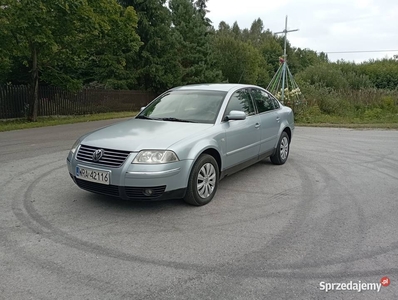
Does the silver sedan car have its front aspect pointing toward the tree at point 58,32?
no

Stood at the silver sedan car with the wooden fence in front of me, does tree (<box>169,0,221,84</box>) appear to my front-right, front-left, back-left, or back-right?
front-right

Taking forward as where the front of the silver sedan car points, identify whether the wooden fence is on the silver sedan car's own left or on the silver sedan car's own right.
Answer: on the silver sedan car's own right

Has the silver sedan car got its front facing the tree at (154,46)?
no

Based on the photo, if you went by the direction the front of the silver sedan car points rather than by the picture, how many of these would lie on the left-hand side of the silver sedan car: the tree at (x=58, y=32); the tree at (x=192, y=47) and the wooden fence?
0

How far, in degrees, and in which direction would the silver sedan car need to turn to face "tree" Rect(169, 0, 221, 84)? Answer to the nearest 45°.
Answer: approximately 135° to its right

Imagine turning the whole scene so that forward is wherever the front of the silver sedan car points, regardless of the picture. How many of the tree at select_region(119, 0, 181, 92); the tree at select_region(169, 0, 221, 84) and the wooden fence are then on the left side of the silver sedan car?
0
